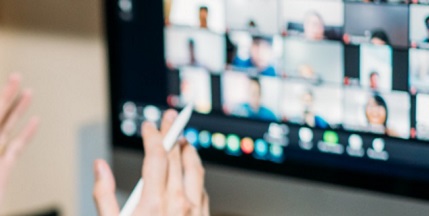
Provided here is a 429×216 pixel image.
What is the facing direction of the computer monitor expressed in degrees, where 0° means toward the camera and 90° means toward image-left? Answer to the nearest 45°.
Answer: approximately 45°
